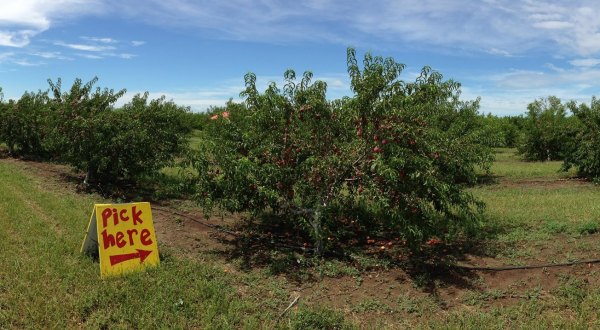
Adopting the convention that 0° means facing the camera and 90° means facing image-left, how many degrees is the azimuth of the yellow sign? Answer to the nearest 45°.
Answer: approximately 315°
